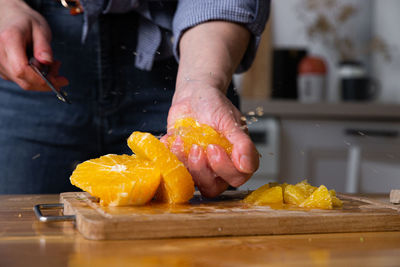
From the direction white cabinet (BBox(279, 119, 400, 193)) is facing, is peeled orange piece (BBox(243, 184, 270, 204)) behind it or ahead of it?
ahead

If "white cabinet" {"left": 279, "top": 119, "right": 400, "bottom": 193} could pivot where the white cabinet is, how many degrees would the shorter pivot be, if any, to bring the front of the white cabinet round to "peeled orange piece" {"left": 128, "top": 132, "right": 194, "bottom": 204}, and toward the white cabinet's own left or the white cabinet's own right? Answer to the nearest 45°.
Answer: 0° — it already faces it

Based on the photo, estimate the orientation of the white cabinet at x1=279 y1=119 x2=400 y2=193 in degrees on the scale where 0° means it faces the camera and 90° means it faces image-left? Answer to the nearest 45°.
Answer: approximately 0°

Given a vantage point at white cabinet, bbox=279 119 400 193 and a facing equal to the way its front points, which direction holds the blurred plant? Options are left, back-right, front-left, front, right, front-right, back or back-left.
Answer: back

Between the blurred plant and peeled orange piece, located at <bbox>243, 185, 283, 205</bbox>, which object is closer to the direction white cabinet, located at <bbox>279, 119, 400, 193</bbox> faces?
the peeled orange piece

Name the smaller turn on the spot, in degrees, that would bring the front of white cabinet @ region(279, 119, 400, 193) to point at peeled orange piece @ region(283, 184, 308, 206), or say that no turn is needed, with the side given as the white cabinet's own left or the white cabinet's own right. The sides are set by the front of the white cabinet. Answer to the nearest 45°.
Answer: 0° — it already faces it

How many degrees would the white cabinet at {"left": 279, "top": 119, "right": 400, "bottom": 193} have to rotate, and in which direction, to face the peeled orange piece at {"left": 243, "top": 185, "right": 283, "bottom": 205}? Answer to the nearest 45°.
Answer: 0° — it already faces it

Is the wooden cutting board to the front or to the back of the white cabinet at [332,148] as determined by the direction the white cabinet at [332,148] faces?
to the front

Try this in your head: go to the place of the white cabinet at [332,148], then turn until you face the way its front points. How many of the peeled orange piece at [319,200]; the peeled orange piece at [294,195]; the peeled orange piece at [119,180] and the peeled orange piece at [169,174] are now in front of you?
4
